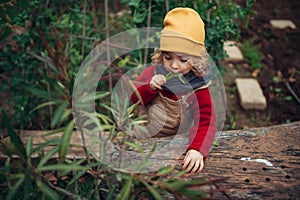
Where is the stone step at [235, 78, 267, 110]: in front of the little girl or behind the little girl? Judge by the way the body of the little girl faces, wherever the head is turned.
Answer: behind

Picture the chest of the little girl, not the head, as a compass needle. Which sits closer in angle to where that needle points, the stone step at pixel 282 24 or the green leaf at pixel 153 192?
the green leaf

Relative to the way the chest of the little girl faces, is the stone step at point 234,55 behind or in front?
behind

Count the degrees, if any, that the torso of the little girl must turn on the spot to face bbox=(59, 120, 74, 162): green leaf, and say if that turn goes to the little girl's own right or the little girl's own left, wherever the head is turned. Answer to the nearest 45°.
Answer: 0° — they already face it

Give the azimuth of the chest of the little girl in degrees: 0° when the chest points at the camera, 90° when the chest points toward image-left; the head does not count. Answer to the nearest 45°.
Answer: approximately 45°
